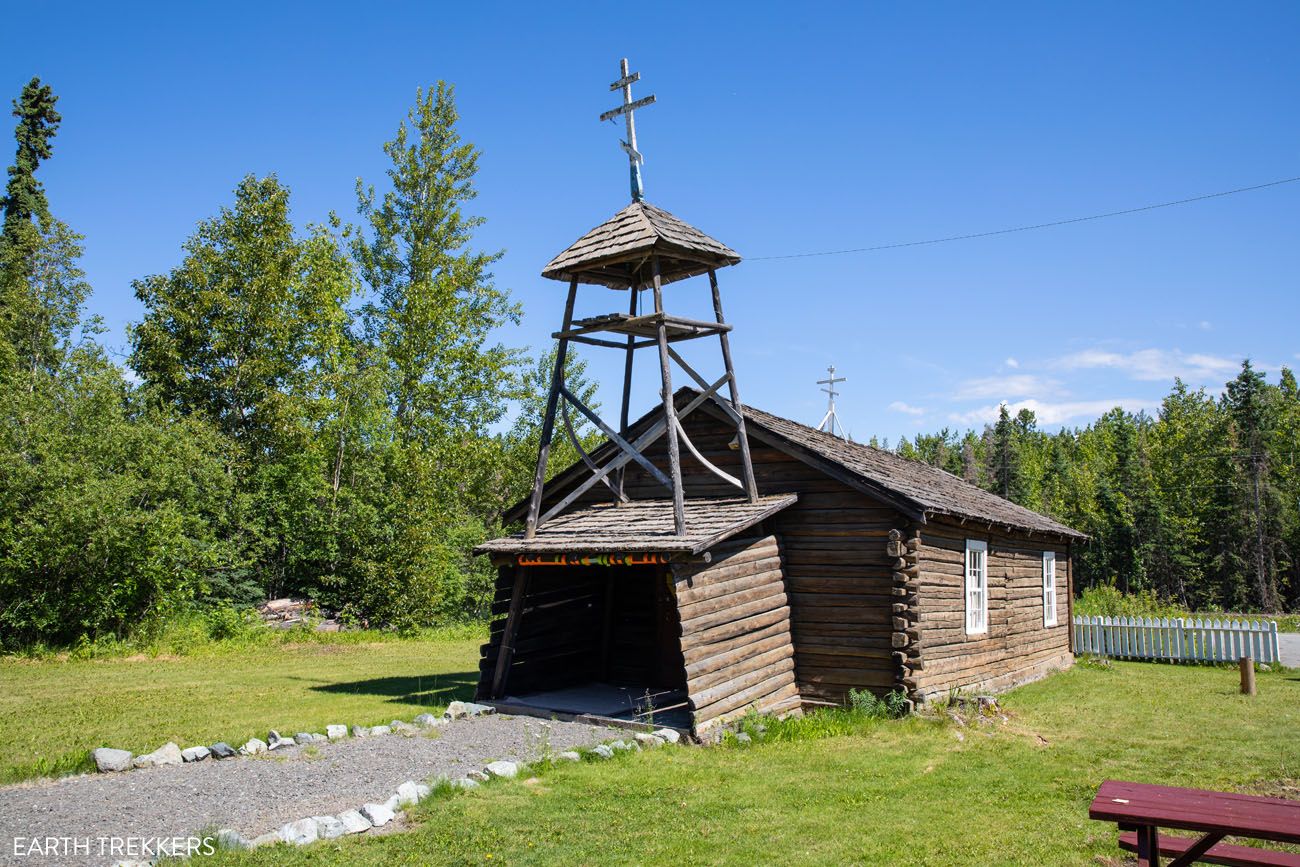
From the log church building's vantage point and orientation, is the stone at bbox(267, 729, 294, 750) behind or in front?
in front

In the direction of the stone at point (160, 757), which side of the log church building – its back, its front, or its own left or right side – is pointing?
front

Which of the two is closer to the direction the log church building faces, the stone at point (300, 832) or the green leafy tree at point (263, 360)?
the stone

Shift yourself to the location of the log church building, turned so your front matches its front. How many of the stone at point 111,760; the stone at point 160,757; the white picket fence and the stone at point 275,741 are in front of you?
3

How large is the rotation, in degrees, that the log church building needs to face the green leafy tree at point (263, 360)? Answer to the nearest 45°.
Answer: approximately 90° to its right

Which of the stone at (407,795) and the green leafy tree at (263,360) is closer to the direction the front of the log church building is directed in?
the stone

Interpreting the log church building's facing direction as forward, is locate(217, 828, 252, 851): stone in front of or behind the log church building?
in front

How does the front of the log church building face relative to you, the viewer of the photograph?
facing the viewer and to the left of the viewer

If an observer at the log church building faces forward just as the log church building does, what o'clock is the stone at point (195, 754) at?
The stone is roughly at 12 o'clock from the log church building.

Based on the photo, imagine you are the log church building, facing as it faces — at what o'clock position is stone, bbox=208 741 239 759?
The stone is roughly at 12 o'clock from the log church building.

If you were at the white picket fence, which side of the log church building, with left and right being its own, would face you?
back

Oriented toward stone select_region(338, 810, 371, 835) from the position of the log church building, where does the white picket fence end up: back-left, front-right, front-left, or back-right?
back-left
